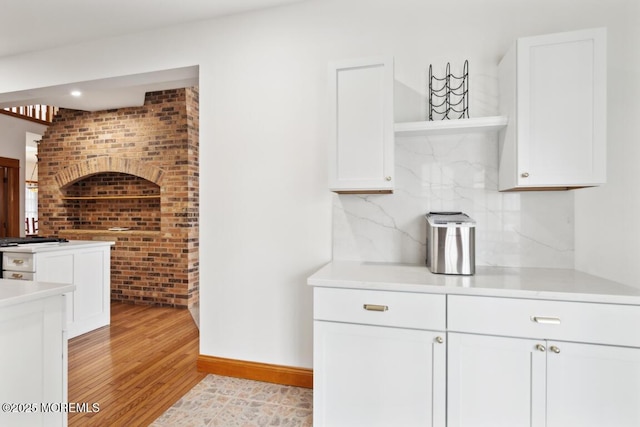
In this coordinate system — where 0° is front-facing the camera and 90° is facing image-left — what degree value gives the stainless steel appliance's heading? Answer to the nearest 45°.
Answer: approximately 0°

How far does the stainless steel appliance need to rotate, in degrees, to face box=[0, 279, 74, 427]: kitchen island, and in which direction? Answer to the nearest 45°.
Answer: approximately 45° to its right

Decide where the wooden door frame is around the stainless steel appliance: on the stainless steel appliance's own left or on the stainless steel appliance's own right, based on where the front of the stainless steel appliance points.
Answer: on the stainless steel appliance's own right

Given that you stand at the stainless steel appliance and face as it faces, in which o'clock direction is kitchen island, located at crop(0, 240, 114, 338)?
The kitchen island is roughly at 3 o'clock from the stainless steel appliance.
